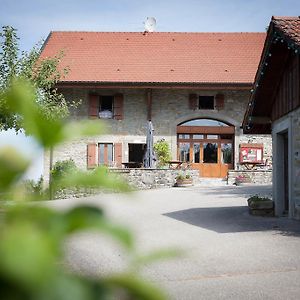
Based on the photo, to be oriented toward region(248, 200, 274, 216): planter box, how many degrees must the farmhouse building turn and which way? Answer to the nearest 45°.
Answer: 0° — it already faces it

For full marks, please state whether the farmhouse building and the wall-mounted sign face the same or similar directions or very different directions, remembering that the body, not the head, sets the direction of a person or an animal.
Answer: same or similar directions

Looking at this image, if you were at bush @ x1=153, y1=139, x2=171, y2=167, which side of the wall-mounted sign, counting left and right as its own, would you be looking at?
right

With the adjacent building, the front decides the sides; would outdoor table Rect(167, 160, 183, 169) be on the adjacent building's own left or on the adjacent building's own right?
on the adjacent building's own right

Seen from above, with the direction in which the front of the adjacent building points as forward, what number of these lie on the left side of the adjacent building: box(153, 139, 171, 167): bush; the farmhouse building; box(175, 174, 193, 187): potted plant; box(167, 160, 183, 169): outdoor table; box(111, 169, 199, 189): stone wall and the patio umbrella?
0

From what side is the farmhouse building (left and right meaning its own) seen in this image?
front

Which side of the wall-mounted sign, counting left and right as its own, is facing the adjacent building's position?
front

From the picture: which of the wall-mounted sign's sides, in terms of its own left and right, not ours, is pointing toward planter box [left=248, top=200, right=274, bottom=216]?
front

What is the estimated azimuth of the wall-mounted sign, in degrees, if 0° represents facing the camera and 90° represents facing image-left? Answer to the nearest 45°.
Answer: approximately 0°

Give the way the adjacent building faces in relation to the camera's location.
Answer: facing the viewer and to the left of the viewer

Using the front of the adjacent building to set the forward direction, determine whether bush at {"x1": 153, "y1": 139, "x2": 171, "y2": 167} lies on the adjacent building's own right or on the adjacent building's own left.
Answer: on the adjacent building's own right

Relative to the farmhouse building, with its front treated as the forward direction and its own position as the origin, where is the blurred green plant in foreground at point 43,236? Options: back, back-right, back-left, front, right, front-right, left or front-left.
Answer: front

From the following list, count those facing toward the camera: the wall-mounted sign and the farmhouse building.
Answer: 2
